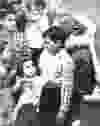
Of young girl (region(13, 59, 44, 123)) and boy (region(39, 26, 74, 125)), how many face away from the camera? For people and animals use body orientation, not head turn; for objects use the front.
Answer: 0

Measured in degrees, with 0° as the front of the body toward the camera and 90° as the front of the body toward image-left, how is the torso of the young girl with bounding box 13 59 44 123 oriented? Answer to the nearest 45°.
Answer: approximately 45°

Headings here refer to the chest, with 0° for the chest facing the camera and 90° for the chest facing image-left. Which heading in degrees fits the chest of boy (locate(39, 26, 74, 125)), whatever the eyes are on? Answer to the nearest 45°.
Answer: approximately 45°
